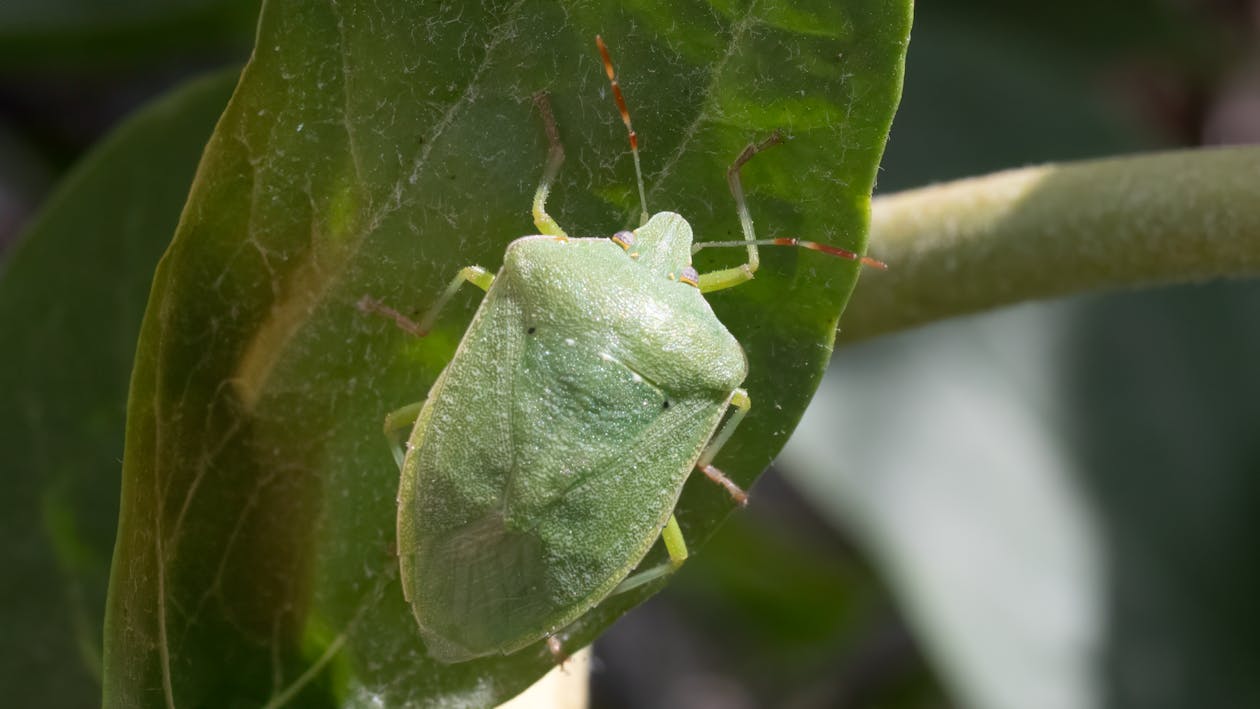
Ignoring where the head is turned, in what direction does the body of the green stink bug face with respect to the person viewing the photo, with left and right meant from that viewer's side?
facing away from the viewer and to the right of the viewer

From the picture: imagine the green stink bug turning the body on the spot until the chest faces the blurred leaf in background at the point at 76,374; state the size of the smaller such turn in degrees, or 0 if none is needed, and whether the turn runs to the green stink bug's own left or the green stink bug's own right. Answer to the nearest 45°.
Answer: approximately 90° to the green stink bug's own left
